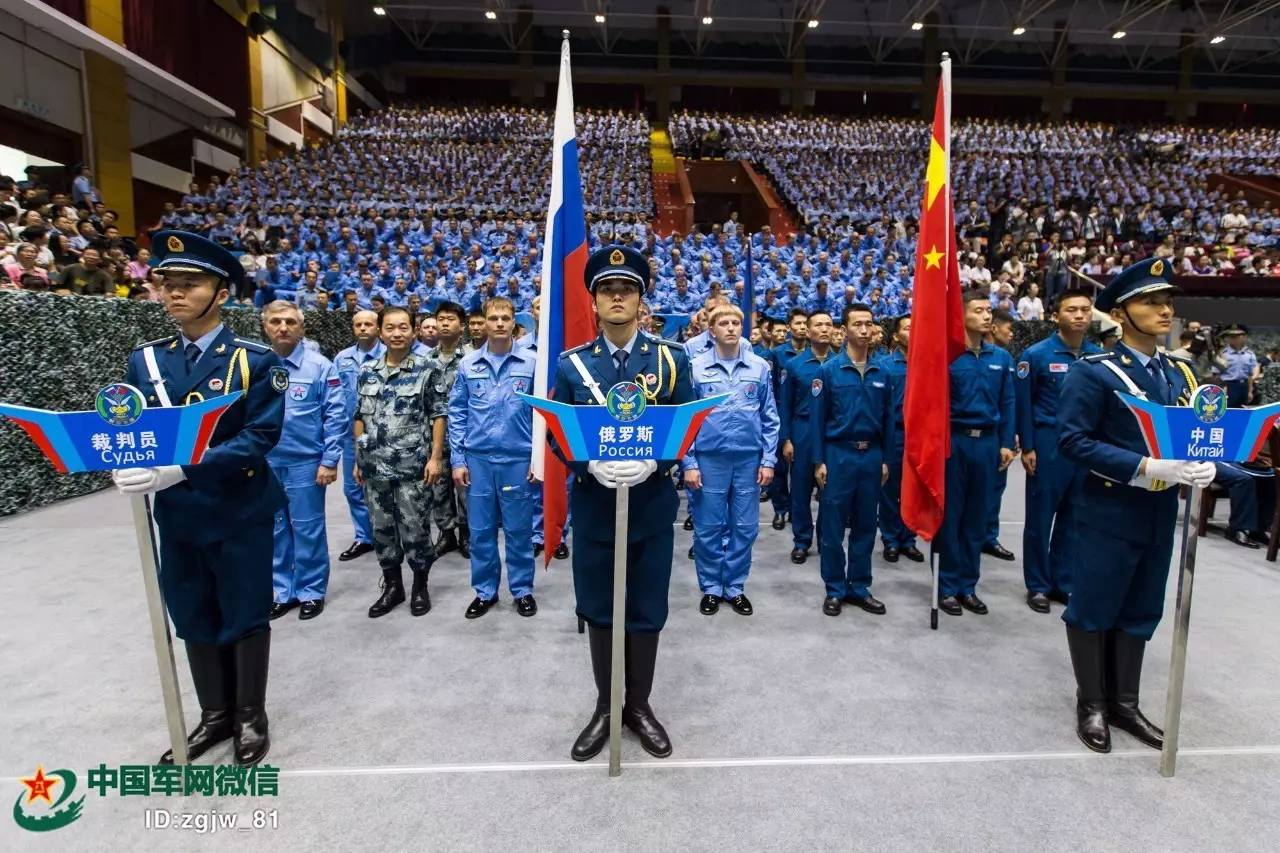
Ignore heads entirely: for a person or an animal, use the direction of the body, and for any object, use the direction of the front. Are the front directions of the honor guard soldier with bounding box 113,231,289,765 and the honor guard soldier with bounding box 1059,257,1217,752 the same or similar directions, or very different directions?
same or similar directions

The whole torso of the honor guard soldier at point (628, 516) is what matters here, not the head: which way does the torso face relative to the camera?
toward the camera

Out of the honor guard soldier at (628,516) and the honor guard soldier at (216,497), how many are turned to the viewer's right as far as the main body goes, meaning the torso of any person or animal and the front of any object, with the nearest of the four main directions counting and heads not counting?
0

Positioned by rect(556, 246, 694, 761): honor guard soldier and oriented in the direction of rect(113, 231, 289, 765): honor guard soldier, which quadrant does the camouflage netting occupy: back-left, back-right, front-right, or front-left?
front-right

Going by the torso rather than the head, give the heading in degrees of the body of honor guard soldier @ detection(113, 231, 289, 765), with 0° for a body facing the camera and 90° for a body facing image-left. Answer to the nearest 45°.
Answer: approximately 45°

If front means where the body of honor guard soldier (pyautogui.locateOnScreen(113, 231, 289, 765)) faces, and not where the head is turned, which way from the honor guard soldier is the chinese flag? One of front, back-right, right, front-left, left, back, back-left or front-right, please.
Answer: back-left

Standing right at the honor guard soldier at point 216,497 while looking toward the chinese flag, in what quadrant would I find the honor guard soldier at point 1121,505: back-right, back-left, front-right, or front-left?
front-right

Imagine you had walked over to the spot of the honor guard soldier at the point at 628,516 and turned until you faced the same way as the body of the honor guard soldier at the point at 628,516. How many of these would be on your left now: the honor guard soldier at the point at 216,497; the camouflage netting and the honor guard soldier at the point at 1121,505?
1

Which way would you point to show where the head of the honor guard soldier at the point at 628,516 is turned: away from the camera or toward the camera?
toward the camera

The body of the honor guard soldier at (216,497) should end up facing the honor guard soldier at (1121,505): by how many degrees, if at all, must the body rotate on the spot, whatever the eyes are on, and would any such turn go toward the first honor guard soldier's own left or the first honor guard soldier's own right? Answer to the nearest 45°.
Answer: approximately 90° to the first honor guard soldier's own left

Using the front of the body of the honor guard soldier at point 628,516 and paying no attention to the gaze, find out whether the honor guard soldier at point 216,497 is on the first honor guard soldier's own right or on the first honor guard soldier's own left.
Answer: on the first honor guard soldier's own right

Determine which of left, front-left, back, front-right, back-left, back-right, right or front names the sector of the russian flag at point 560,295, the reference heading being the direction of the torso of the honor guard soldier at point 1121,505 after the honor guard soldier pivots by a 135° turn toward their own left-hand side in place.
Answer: left

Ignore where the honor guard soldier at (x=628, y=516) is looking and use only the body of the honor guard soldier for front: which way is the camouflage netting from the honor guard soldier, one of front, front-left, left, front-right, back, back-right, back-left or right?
back-right

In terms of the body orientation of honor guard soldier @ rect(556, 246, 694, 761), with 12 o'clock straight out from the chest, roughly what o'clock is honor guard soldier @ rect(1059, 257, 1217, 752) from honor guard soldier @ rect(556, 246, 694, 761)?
honor guard soldier @ rect(1059, 257, 1217, 752) is roughly at 9 o'clock from honor guard soldier @ rect(556, 246, 694, 761).

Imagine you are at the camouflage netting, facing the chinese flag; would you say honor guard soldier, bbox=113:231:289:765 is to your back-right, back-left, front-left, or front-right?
front-right

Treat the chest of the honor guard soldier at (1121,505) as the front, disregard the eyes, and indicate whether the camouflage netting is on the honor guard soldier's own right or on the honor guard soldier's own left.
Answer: on the honor guard soldier's own right

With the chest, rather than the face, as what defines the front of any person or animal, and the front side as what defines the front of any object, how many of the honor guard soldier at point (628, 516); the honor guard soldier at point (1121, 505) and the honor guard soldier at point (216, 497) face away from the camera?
0
